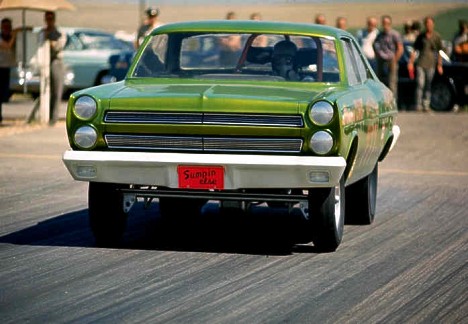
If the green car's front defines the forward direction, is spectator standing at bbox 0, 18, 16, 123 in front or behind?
behind

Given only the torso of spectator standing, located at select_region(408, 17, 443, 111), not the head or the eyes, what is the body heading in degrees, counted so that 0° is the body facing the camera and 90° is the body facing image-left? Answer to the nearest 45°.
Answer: approximately 0°

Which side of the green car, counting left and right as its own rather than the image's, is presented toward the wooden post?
back

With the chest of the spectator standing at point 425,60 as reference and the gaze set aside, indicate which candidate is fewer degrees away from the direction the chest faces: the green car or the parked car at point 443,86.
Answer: the green car

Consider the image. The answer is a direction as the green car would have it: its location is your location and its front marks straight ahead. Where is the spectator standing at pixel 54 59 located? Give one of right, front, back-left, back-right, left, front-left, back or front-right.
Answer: back

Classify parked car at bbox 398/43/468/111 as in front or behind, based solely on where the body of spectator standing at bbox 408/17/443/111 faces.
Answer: behind

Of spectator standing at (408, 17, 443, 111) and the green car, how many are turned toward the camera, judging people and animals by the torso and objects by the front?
2

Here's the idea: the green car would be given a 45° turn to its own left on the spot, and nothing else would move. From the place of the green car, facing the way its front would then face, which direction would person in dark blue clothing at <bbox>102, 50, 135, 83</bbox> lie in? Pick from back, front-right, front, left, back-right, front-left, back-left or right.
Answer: back-left

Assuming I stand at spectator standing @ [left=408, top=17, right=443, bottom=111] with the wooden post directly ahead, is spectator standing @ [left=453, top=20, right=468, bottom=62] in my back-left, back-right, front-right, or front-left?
back-right

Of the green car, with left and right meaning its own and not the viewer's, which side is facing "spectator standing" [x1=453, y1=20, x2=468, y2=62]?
back
